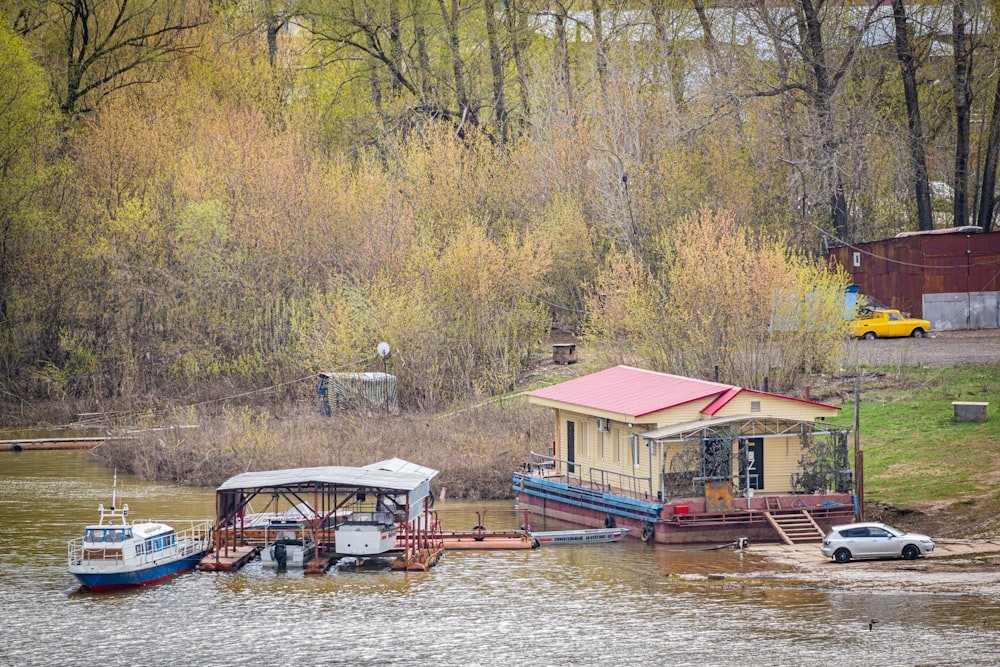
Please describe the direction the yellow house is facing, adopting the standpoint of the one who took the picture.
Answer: facing the viewer and to the right of the viewer

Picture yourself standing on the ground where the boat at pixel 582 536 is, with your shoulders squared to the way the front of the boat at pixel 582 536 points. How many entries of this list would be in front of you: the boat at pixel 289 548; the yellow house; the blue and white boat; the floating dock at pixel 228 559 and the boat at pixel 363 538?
1

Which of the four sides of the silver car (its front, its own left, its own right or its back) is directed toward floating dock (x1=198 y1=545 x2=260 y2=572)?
back

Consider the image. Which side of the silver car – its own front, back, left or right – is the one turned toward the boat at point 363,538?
back

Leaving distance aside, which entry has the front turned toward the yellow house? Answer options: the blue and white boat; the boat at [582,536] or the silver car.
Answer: the boat

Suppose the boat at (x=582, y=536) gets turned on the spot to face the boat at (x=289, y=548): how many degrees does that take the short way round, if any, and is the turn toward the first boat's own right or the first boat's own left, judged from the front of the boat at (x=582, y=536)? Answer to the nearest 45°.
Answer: approximately 180°

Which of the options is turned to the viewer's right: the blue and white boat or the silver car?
the silver car

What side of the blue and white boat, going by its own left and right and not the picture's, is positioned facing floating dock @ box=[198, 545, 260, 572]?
back

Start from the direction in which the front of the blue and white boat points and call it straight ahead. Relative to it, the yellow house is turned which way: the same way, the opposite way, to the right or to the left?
to the left

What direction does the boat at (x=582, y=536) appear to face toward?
to the viewer's right

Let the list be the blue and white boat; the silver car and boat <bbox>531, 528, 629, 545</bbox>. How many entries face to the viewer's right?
2

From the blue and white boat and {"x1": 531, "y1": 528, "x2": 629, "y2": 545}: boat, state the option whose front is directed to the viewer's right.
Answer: the boat

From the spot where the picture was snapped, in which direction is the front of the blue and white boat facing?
facing the viewer and to the left of the viewer

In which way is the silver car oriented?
to the viewer's right

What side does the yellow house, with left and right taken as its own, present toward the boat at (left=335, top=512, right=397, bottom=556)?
right

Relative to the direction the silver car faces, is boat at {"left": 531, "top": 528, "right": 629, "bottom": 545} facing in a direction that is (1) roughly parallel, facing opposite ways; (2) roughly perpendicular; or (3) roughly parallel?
roughly parallel

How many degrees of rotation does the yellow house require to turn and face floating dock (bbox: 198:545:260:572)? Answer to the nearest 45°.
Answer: approximately 135° to its right

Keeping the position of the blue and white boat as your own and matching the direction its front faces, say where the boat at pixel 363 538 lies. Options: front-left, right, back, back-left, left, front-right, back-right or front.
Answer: back-left
